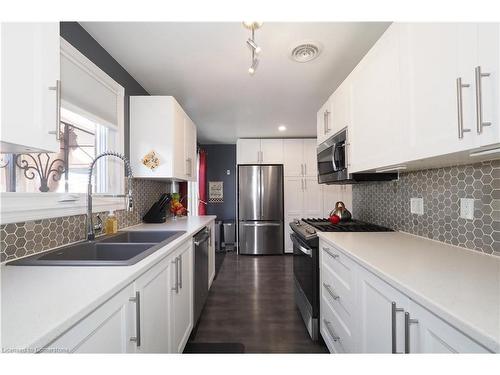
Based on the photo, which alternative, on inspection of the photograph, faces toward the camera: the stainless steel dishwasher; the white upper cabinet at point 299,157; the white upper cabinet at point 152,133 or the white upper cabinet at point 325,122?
the white upper cabinet at point 299,157

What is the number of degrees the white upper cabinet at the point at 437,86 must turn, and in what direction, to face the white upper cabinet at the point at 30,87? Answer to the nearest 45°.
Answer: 0° — it already faces it

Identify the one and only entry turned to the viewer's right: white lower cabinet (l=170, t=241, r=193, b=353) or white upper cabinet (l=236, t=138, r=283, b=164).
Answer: the white lower cabinet

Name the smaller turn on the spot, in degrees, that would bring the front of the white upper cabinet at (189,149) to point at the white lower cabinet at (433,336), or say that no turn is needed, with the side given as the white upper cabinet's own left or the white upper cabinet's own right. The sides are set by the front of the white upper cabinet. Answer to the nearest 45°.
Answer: approximately 90° to the white upper cabinet's own right

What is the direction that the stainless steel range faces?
to the viewer's left

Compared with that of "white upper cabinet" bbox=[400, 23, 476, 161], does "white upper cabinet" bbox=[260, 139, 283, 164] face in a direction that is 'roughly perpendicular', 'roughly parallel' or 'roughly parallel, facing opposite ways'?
roughly perpendicular

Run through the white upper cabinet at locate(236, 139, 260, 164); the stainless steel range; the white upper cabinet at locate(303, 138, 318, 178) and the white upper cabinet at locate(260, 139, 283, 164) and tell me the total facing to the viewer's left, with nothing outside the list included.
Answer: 1

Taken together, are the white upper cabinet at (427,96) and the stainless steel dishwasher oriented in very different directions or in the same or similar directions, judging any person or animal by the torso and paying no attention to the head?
very different directions
